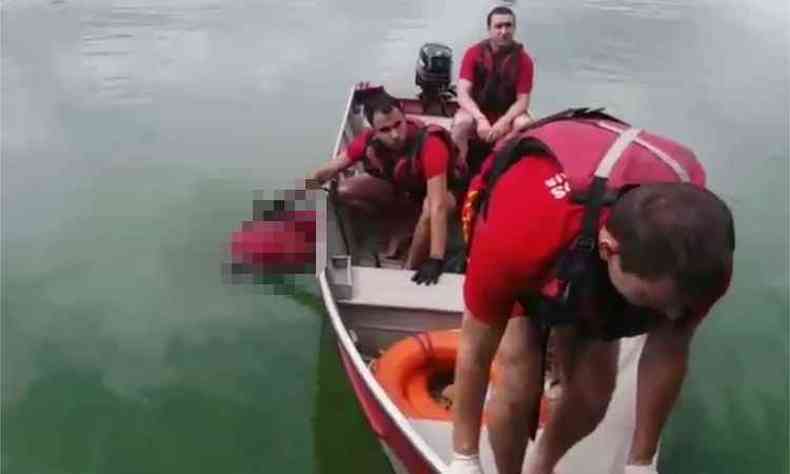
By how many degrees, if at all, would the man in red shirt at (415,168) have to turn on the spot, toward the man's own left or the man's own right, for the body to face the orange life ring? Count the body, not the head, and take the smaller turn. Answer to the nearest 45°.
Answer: approximately 45° to the man's own left

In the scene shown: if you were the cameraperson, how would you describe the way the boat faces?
facing the viewer

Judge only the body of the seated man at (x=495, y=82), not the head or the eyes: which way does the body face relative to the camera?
toward the camera

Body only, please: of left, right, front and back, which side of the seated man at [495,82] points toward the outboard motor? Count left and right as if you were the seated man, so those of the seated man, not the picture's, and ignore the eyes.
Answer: right

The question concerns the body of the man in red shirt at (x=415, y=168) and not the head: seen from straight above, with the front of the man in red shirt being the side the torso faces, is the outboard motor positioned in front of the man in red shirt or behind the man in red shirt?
behind

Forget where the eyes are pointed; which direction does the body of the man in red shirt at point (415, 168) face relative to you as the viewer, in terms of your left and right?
facing the viewer and to the left of the viewer

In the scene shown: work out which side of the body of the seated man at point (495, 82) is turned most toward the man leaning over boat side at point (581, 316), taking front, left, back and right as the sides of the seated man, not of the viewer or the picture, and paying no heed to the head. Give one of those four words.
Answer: front

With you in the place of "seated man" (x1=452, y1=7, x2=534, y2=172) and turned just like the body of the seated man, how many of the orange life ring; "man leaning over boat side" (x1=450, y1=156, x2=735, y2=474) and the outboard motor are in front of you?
2

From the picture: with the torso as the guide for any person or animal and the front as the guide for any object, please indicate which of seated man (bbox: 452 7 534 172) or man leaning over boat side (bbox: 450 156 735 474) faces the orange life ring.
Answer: the seated man

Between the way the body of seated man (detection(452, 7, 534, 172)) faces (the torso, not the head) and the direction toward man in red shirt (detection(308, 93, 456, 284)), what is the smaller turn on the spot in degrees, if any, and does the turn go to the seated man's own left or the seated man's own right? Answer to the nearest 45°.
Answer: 0° — they already face them

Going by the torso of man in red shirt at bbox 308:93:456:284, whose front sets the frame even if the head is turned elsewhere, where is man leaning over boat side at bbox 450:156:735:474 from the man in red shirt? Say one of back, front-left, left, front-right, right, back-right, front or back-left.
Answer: front-left
